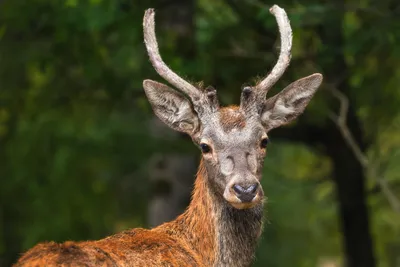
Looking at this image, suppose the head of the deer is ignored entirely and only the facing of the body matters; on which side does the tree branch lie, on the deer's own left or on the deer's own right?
on the deer's own left

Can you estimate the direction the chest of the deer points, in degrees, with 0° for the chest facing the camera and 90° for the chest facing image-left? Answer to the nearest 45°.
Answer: approximately 315°
